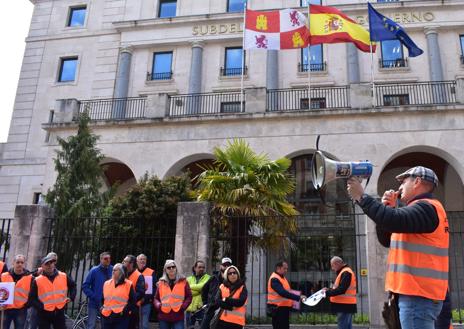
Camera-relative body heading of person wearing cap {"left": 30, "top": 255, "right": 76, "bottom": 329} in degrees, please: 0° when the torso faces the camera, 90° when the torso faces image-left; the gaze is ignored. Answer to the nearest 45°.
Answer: approximately 0°

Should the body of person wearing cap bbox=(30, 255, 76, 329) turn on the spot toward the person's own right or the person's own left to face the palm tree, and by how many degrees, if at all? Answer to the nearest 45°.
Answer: approximately 90° to the person's own left

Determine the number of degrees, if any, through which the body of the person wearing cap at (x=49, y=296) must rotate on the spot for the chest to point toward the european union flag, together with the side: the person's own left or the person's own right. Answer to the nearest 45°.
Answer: approximately 90° to the person's own left

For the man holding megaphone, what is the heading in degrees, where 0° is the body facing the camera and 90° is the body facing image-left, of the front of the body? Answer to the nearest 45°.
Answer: approximately 90°

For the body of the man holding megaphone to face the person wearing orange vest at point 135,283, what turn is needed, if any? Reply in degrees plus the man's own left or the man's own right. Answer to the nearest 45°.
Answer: approximately 45° to the man's own right

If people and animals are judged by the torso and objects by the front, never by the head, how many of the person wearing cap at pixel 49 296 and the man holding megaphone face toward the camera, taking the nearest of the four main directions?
1
